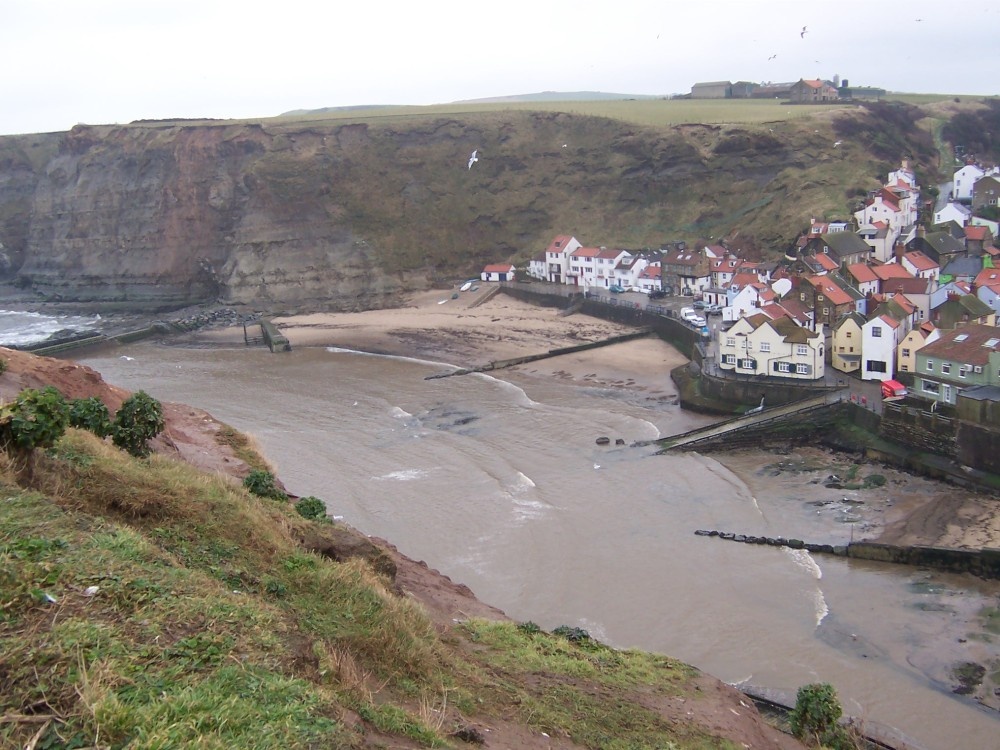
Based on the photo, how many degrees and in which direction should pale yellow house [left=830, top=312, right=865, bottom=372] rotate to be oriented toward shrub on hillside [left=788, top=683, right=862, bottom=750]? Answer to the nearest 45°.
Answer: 0° — it already faces it

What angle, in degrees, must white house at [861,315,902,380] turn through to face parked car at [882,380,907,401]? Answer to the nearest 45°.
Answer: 0° — it already faces it

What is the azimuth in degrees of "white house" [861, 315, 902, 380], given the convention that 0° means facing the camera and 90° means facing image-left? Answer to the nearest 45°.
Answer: approximately 0°

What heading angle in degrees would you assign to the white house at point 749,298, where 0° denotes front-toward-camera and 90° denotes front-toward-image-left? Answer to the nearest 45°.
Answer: approximately 45°

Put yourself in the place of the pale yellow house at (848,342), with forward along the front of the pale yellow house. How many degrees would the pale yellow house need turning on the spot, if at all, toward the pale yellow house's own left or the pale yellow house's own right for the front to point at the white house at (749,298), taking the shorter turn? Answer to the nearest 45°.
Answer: approximately 135° to the pale yellow house's own right

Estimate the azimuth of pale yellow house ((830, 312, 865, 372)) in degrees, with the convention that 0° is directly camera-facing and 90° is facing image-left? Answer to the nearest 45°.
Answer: approximately 0°

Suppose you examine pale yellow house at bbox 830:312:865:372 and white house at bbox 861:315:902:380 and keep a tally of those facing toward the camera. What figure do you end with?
2

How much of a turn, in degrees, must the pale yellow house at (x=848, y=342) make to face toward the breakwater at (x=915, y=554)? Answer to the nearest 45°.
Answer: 0° — it already faces it
